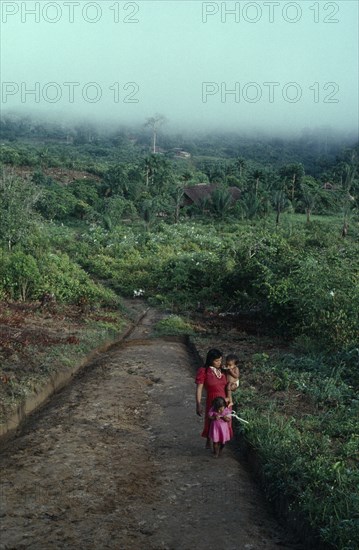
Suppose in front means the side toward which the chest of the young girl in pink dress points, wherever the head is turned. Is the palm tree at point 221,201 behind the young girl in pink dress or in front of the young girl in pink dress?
behind

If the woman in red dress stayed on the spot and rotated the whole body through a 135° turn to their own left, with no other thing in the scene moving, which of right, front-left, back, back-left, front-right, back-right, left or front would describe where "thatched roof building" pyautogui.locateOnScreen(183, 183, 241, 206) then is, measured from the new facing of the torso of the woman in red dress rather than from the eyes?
front

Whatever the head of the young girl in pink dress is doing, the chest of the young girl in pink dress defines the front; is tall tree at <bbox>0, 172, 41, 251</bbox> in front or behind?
behind

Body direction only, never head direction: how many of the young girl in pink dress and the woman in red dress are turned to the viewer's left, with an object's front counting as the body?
0

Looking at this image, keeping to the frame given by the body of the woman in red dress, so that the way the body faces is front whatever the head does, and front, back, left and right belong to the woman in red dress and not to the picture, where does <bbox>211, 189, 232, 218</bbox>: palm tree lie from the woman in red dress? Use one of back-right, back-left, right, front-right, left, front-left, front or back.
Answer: back-left

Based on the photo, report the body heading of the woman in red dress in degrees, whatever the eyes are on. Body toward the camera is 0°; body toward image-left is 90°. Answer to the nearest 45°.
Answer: approximately 315°

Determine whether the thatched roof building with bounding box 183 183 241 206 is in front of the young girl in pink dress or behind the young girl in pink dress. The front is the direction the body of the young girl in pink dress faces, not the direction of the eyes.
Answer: behind

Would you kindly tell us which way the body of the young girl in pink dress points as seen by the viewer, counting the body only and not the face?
toward the camera
